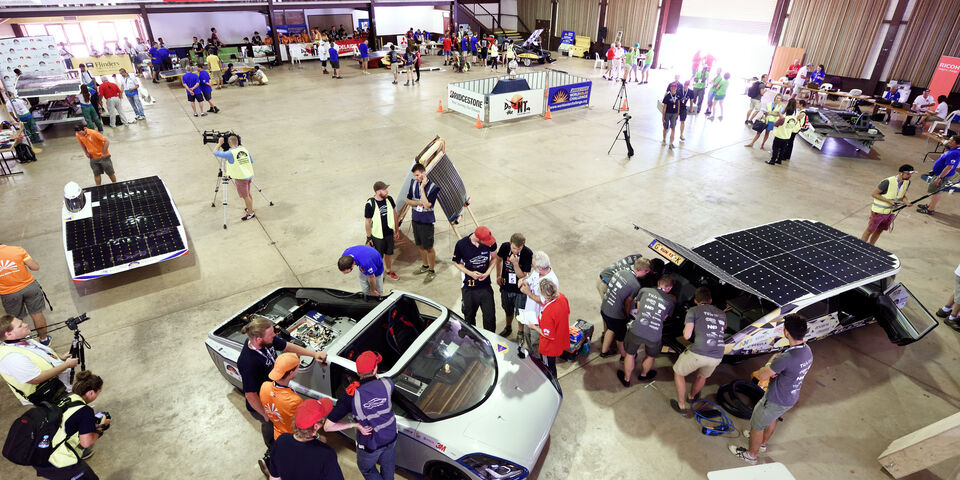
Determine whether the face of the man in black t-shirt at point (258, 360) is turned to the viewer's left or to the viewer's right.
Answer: to the viewer's right

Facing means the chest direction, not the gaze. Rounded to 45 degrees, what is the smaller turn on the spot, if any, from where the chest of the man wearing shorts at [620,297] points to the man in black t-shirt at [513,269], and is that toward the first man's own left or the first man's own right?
approximately 135° to the first man's own left

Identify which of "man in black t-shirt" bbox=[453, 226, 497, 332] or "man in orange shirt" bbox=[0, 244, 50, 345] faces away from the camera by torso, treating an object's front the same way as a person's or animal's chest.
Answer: the man in orange shirt

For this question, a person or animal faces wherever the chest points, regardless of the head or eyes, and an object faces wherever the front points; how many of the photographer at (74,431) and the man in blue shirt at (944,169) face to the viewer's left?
1

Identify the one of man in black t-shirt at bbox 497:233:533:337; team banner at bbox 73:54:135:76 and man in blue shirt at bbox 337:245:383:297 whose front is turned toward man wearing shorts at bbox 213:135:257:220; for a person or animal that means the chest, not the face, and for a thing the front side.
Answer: the team banner

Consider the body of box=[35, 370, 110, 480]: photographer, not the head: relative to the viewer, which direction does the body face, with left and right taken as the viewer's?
facing to the right of the viewer

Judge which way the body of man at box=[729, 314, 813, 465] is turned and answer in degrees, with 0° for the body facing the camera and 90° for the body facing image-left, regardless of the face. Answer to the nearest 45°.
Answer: approximately 135°

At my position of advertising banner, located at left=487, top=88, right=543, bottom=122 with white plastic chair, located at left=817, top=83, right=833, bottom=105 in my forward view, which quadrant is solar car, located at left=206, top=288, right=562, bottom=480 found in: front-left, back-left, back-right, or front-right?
back-right

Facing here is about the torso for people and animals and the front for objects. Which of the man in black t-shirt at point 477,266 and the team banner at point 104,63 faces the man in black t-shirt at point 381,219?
the team banner

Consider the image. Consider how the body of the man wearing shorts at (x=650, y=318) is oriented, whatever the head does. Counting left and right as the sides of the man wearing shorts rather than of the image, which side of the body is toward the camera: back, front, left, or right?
back

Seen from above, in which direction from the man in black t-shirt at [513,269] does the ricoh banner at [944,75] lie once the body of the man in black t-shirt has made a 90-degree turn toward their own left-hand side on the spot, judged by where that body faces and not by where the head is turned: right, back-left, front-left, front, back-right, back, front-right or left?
front-left

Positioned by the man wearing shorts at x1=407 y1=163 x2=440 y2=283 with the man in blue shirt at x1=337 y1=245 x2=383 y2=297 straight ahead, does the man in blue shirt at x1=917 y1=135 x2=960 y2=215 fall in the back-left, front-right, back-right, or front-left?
back-left

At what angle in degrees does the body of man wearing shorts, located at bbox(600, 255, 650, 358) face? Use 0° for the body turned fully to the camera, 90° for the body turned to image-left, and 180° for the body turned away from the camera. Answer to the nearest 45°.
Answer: approximately 225°

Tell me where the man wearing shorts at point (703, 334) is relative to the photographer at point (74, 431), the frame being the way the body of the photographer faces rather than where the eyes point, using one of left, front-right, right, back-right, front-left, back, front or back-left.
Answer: front-right

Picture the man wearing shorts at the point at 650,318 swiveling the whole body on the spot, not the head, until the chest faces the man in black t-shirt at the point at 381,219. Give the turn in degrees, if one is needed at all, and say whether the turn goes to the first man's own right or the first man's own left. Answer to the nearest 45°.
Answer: approximately 90° to the first man's own left

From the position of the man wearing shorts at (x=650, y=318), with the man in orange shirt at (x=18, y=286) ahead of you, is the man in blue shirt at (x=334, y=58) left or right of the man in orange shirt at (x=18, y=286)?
right
